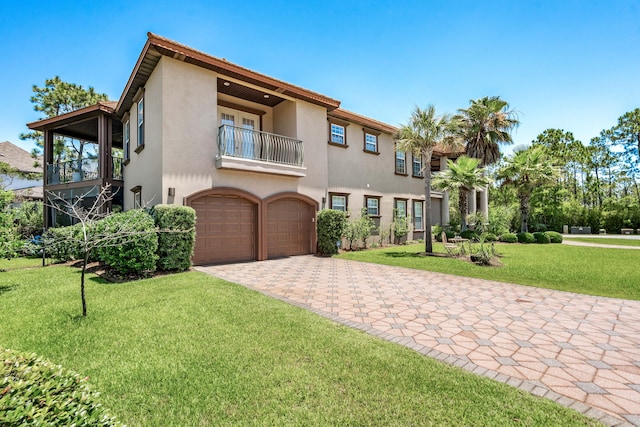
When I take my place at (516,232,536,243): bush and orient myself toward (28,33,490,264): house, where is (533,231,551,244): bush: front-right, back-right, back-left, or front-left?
back-left

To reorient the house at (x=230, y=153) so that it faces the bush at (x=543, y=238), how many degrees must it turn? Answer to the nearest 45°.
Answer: approximately 45° to its left

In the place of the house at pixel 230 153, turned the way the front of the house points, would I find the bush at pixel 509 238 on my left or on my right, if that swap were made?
on my left

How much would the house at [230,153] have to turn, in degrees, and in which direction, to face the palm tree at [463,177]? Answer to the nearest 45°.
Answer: approximately 45° to its left

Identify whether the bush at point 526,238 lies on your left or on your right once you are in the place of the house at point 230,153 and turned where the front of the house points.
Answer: on your left

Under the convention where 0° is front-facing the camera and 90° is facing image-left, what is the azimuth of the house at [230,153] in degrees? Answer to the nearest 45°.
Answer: approximately 315°
